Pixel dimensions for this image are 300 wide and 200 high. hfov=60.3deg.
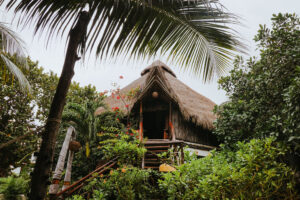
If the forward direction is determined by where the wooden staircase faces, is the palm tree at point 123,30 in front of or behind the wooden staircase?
in front

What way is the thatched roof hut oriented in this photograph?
toward the camera

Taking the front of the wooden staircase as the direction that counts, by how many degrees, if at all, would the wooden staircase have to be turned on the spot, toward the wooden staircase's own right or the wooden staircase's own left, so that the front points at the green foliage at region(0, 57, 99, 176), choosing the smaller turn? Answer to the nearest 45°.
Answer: approximately 90° to the wooden staircase's own right

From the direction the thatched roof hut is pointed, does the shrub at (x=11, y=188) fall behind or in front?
in front

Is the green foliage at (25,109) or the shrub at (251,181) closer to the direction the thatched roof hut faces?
the shrub

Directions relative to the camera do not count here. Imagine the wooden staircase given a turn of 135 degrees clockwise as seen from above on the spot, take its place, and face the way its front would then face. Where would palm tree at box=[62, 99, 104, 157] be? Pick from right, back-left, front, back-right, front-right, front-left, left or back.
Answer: front-left

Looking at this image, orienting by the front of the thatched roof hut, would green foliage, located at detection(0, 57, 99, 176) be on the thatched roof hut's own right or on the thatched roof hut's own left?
on the thatched roof hut's own right

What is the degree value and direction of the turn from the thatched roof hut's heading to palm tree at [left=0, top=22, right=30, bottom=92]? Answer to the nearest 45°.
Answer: approximately 45° to its right
